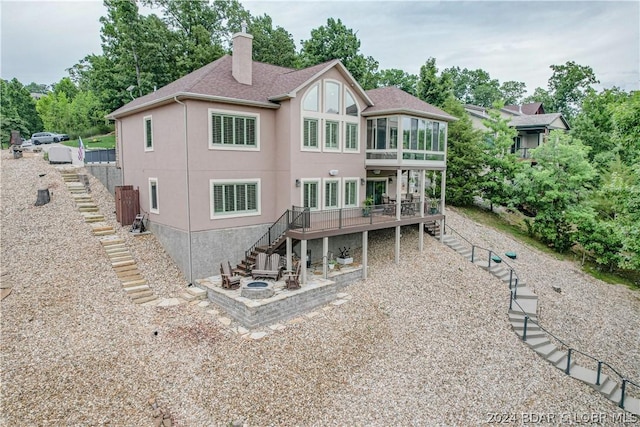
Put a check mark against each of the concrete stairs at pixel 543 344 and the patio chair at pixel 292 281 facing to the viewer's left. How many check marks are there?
1

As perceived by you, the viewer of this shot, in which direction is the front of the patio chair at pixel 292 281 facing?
facing to the left of the viewer

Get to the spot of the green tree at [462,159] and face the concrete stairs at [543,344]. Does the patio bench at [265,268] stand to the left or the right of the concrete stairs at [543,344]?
right

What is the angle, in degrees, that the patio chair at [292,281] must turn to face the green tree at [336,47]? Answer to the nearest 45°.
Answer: approximately 90° to its right

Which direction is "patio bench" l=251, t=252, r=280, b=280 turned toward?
toward the camera

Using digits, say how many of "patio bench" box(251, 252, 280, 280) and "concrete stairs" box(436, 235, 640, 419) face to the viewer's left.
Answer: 0

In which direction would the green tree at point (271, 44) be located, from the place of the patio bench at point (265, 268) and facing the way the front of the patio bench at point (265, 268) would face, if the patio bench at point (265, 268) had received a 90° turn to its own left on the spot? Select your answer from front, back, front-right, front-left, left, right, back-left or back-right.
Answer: left

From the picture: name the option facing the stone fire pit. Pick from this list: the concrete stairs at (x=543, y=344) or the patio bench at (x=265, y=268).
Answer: the patio bench

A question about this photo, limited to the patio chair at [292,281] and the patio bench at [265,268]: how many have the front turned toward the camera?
1

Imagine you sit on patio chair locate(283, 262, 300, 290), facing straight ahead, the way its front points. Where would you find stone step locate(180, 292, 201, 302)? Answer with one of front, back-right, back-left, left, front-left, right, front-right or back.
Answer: front

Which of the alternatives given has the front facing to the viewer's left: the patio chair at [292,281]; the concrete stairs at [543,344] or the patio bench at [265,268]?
the patio chair at [292,281]

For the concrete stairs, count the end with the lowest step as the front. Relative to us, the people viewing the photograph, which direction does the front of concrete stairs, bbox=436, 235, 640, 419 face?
facing the viewer and to the right of the viewer
